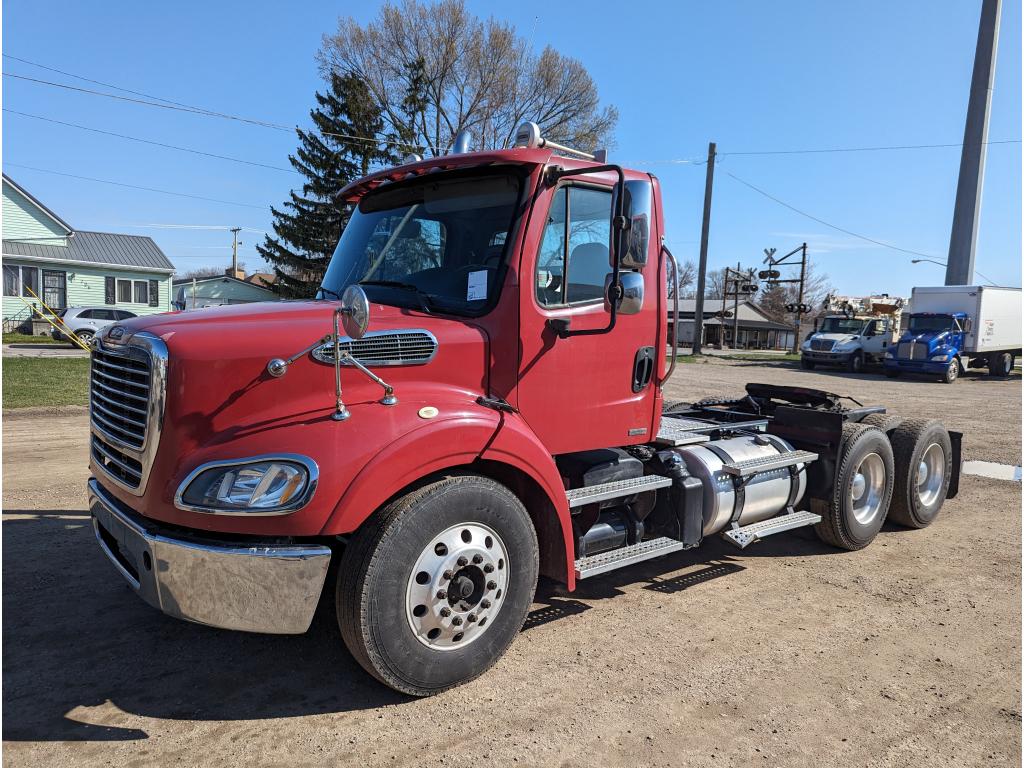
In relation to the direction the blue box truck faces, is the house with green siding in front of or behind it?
in front

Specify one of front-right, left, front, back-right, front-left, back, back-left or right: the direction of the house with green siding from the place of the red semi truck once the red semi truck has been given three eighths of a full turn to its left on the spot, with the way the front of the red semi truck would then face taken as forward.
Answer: back-left

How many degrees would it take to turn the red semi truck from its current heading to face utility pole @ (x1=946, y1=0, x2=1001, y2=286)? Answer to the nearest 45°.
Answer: approximately 180°

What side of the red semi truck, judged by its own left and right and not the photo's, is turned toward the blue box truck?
back

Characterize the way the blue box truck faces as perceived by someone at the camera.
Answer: facing the viewer and to the left of the viewer

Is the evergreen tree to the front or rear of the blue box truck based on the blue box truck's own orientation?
to the front

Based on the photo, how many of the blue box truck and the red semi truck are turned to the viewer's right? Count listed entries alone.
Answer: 0
